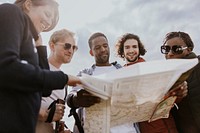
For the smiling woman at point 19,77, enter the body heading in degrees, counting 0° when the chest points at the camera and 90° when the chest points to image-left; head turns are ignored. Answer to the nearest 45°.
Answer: approximately 270°

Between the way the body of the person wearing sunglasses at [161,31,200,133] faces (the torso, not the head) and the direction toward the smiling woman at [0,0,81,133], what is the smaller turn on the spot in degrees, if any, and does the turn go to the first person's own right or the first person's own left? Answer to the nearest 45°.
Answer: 0° — they already face them

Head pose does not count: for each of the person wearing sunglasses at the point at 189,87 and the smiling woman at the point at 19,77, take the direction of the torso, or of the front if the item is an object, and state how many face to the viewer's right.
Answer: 1

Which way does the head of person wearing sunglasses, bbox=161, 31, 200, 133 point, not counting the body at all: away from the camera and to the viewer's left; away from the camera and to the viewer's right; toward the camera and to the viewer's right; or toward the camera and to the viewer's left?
toward the camera and to the viewer's left

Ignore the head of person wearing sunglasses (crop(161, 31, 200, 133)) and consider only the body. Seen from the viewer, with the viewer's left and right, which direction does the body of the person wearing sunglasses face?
facing the viewer and to the left of the viewer

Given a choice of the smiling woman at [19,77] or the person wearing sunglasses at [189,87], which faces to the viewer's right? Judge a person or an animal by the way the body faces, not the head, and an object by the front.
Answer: the smiling woman

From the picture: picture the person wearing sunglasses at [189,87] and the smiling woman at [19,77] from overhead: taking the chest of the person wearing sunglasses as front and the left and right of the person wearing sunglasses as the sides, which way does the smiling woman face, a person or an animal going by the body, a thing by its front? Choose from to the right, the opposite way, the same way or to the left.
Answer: the opposite way
